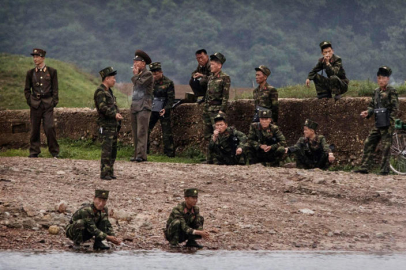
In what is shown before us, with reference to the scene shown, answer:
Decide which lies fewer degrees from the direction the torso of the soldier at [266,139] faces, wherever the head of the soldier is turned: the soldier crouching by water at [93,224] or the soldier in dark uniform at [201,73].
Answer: the soldier crouching by water

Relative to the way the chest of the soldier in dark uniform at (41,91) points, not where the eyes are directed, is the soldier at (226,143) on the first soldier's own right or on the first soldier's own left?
on the first soldier's own left

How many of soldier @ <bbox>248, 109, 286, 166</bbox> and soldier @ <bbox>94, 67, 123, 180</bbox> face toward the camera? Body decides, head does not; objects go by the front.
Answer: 1

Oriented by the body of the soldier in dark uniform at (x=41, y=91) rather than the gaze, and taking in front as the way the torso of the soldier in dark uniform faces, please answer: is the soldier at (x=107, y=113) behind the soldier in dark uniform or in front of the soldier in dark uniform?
in front

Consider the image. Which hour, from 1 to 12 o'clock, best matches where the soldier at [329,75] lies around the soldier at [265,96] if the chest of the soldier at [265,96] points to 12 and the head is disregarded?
the soldier at [329,75] is roughly at 7 o'clock from the soldier at [265,96].

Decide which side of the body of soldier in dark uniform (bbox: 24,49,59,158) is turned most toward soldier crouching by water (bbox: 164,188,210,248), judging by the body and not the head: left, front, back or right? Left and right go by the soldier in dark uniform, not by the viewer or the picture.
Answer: front

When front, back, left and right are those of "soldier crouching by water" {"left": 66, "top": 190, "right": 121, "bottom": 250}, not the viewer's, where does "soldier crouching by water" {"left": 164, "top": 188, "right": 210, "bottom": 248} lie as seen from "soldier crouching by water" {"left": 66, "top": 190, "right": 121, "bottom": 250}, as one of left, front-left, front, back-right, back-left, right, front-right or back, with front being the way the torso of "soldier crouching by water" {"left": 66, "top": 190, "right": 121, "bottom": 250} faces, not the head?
front-left

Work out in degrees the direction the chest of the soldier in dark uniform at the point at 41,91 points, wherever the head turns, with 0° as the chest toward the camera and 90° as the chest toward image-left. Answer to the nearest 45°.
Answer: approximately 0°

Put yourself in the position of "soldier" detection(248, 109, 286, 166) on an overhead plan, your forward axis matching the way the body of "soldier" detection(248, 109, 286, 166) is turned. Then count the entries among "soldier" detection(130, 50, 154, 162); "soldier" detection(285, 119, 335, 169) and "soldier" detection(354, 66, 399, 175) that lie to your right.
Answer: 1

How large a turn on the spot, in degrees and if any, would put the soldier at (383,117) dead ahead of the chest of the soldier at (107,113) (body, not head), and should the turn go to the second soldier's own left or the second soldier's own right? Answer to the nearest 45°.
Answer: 0° — they already face them
